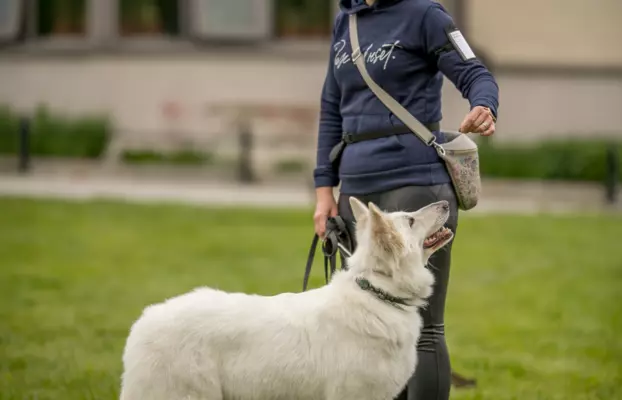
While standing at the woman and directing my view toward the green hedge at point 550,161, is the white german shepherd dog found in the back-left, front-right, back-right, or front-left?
back-left

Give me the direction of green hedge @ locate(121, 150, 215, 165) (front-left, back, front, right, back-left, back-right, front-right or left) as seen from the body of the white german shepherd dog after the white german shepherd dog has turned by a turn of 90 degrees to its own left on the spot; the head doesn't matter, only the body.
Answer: front

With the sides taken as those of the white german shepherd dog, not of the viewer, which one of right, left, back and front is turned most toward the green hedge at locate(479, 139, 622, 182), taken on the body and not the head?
left

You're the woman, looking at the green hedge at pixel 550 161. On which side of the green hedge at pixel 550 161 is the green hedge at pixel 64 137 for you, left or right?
left

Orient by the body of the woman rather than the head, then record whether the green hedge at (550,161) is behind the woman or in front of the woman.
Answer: behind

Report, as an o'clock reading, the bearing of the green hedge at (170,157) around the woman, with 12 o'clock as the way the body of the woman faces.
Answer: The green hedge is roughly at 4 o'clock from the woman.

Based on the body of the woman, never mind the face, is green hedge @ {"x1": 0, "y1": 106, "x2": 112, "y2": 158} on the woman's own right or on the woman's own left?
on the woman's own right

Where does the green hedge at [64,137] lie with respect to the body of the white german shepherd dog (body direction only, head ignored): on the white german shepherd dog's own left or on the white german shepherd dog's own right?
on the white german shepherd dog's own left

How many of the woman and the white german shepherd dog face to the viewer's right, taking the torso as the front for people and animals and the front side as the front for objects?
1

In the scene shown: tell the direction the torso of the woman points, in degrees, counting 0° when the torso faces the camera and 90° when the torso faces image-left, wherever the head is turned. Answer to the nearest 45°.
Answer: approximately 45°

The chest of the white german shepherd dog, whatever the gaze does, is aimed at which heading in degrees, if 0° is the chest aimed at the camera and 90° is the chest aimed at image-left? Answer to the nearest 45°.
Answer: approximately 270°
